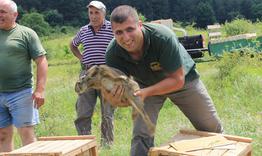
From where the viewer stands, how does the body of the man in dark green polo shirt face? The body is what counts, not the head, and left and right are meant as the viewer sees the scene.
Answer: facing the viewer and to the left of the viewer

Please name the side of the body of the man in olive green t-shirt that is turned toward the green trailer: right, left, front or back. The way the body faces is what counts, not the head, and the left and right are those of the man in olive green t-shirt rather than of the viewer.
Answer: back

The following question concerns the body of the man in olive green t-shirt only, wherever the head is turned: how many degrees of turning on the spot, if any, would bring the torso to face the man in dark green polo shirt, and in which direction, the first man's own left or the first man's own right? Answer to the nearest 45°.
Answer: approximately 90° to the first man's own left

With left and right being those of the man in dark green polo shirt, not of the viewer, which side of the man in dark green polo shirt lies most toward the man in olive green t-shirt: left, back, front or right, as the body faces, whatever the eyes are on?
right

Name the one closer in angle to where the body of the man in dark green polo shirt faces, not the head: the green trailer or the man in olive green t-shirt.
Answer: the man in olive green t-shirt

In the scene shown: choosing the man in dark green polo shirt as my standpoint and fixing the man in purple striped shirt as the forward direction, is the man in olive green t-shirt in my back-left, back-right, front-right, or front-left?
front-left

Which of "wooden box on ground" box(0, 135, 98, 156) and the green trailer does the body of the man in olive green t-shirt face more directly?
the wooden box on ground

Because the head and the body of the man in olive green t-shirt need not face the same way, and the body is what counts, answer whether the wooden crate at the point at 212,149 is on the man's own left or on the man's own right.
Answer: on the man's own left

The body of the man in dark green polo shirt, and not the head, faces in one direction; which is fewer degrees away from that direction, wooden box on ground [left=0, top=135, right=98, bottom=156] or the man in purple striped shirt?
the wooden box on ground

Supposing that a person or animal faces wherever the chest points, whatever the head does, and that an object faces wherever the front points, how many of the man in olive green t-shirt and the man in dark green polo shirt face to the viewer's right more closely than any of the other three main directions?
0
